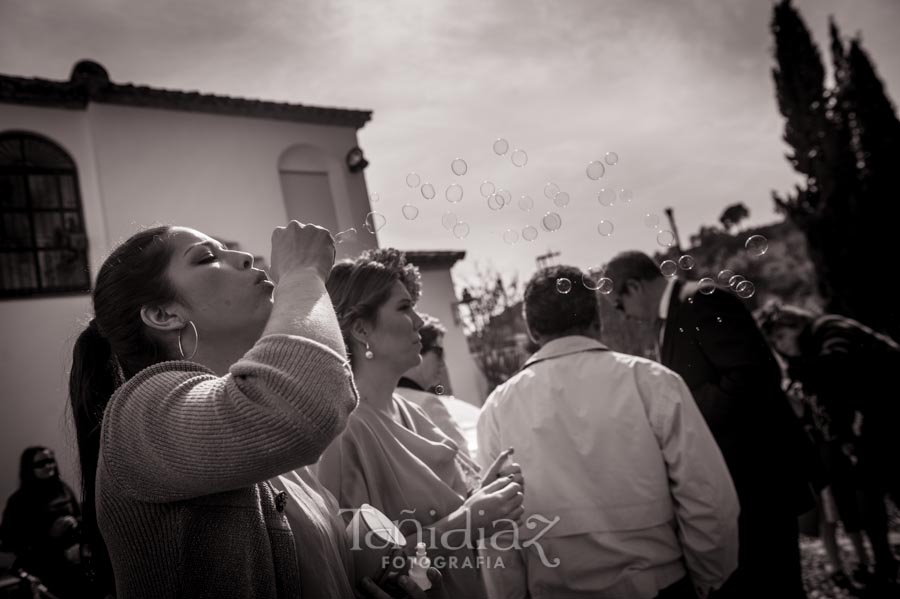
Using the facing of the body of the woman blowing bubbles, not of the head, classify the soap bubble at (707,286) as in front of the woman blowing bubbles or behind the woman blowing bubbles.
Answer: in front

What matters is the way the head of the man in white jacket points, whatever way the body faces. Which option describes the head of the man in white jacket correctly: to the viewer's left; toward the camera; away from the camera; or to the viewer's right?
away from the camera

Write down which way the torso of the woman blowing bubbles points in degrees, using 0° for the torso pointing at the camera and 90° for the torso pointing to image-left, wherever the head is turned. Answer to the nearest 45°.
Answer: approximately 270°

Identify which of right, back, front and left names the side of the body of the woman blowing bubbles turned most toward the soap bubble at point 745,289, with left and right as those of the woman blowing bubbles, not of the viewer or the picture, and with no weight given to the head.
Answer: front

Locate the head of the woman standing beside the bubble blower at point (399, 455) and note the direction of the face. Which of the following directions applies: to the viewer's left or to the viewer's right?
to the viewer's right

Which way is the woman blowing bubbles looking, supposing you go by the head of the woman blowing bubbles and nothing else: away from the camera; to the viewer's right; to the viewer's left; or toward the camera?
to the viewer's right

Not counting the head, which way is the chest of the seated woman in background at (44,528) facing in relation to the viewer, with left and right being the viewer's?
facing the viewer and to the right of the viewer

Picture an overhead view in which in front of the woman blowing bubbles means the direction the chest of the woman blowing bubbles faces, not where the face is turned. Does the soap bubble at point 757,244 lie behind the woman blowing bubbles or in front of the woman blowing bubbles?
in front

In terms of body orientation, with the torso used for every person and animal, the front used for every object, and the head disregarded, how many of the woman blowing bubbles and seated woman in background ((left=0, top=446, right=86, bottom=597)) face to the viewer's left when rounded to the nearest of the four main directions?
0

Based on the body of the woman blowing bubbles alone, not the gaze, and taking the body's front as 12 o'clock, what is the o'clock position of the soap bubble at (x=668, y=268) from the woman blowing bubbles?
The soap bubble is roughly at 11 o'clock from the woman blowing bubbles.
